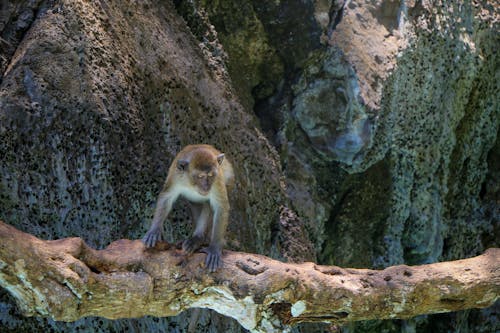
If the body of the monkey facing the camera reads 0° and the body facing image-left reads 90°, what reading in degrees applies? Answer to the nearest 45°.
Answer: approximately 0°
